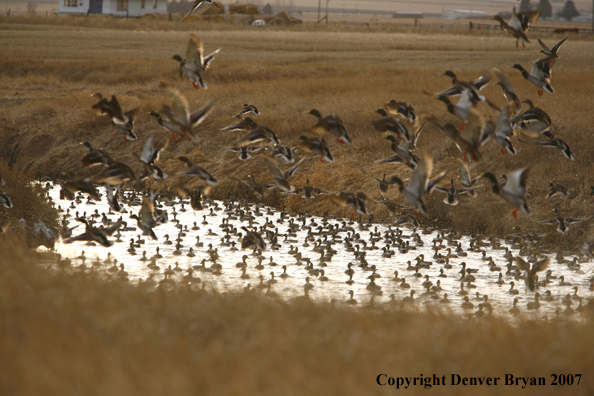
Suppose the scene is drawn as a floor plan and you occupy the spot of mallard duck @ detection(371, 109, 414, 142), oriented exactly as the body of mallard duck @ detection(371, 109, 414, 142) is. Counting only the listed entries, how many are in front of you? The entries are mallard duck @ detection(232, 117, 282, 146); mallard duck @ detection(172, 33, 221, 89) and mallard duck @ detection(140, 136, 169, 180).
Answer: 3

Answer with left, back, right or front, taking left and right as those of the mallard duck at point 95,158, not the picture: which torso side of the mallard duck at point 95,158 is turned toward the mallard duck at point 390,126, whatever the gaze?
back

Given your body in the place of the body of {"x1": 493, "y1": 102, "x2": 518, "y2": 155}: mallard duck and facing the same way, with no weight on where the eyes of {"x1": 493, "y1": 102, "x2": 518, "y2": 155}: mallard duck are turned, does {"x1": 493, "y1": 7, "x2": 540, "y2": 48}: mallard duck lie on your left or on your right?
on your right

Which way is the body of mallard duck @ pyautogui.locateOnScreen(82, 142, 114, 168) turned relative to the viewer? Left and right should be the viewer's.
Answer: facing to the left of the viewer

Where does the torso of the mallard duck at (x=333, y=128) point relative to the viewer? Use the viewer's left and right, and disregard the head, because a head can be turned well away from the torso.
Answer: facing to the left of the viewer

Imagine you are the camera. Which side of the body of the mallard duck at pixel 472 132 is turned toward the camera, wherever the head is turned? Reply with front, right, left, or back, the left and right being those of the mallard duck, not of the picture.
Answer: left

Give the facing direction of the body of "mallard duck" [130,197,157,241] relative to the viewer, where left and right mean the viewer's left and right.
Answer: facing to the left of the viewer

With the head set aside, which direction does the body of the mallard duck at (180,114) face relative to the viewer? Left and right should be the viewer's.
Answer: facing to the left of the viewer
